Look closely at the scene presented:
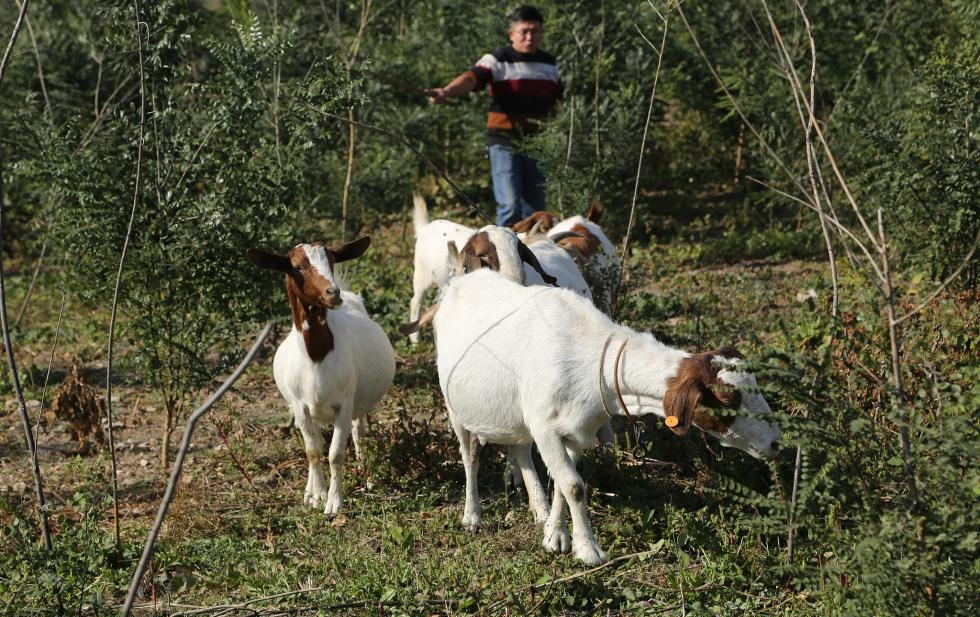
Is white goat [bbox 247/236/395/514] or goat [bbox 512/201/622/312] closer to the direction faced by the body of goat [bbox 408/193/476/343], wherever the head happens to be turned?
the goat

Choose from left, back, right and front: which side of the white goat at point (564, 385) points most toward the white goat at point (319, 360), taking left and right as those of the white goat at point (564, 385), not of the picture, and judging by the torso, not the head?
back

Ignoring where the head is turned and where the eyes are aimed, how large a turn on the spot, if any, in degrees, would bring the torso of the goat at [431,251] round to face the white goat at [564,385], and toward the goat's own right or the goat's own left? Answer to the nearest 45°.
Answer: approximately 90° to the goat's own right

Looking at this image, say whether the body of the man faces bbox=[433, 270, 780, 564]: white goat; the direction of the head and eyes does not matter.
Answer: yes

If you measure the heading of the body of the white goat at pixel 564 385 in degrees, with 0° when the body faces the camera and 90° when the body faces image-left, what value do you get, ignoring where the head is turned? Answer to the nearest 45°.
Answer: approximately 315°

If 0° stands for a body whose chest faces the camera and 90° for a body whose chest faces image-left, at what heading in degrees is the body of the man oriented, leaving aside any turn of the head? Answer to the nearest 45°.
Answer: approximately 0°

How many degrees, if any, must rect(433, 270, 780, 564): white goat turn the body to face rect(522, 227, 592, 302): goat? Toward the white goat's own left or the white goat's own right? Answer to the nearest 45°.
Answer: approximately 135° to the white goat's own left

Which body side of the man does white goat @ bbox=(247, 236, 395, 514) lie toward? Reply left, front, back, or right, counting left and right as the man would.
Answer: front

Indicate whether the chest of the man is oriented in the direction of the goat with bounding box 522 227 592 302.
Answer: yes

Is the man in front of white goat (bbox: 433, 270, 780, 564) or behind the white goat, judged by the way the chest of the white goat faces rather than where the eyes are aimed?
behind

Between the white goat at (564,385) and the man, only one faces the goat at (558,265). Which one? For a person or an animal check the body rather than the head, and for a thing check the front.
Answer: the man
